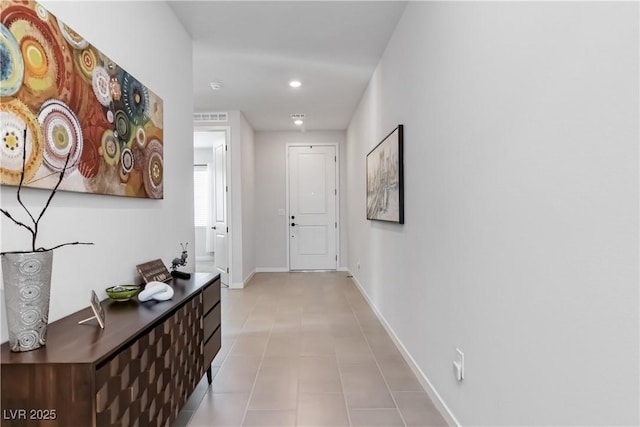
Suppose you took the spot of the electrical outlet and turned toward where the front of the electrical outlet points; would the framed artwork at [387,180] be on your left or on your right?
on your right

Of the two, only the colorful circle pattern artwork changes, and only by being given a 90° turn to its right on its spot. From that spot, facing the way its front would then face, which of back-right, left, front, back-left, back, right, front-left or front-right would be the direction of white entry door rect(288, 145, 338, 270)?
back

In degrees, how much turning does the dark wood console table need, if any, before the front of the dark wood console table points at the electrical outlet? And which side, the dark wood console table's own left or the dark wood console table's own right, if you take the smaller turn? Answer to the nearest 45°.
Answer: approximately 45° to the dark wood console table's own left

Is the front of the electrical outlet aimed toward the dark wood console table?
yes

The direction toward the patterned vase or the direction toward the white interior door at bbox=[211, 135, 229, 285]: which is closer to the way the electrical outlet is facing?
the patterned vase

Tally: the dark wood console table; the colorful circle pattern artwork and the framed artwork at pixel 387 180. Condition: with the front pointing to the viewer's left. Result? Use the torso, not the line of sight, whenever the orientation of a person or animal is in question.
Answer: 1

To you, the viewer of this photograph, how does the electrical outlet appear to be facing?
facing the viewer and to the left of the viewer

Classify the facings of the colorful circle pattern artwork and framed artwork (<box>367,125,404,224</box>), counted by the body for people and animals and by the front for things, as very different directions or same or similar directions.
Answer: very different directions

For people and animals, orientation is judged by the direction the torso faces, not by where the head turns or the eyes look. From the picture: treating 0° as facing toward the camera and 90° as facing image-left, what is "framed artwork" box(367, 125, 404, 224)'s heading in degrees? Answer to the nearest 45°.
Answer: approximately 90°

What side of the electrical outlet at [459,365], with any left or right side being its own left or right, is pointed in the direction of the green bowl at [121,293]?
front

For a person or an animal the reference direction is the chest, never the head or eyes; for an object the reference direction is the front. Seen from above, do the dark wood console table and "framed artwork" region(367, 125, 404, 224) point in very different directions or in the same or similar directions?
very different directions

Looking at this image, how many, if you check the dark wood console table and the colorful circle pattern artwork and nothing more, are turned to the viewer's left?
0

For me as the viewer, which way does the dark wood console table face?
facing the viewer and to the right of the viewer

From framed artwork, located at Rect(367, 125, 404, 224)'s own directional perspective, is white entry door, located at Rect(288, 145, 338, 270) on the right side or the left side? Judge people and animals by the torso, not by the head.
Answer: on its right

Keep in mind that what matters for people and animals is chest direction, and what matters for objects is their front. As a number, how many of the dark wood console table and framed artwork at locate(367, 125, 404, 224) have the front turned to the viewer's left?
1
